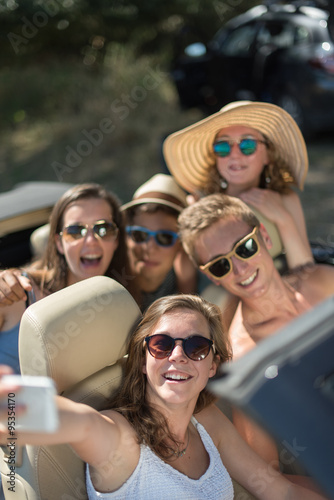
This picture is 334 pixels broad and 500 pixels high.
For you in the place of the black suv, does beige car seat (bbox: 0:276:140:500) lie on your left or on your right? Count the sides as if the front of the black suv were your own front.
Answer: on your left

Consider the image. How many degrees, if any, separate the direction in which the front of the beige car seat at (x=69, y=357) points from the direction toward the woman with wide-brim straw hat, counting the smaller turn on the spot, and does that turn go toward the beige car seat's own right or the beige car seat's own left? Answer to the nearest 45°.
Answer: approximately 90° to the beige car seat's own left

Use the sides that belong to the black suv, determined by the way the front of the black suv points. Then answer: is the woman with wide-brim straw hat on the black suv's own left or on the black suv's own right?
on the black suv's own left
